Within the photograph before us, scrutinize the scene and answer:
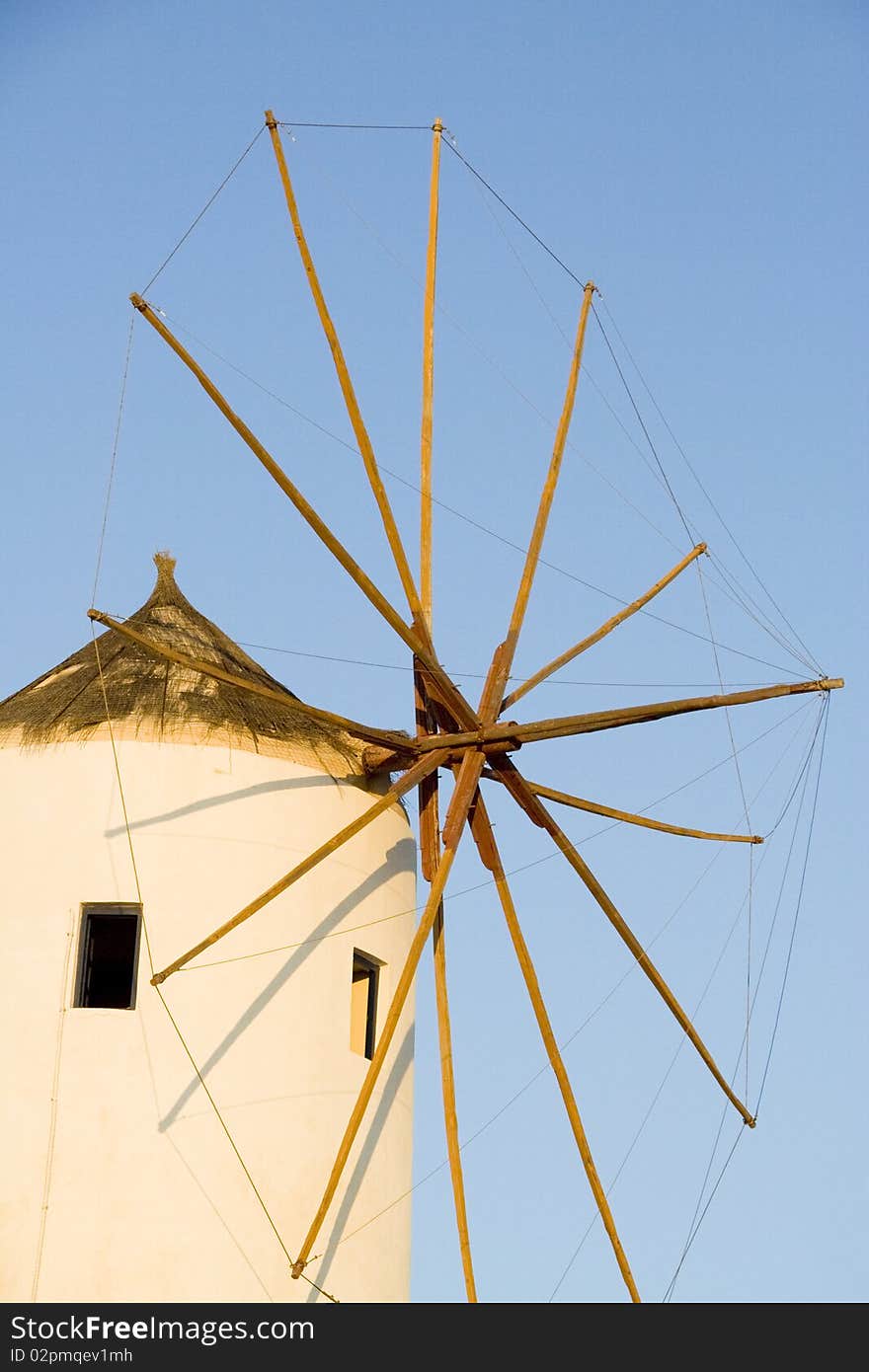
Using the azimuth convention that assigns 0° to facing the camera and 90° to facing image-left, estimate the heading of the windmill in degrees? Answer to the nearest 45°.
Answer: approximately 315°
